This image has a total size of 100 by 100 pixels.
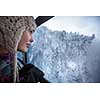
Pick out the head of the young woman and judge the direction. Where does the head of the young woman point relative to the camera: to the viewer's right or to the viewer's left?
to the viewer's right

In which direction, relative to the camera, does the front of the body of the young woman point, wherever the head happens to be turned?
to the viewer's right
